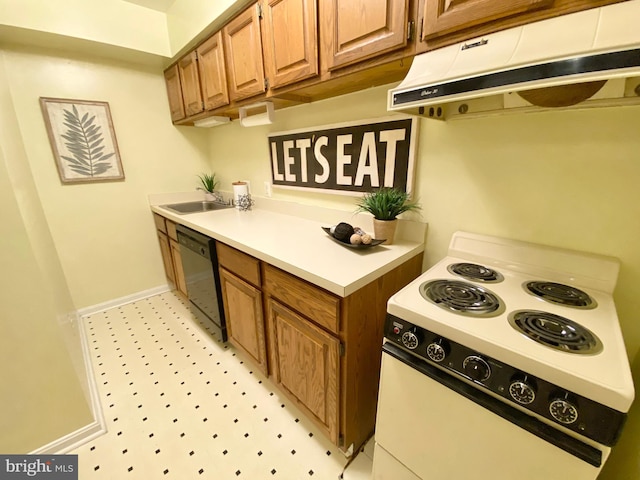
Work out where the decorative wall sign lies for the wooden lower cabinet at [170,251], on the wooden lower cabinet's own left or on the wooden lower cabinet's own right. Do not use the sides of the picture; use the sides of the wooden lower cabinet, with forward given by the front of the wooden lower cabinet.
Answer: on the wooden lower cabinet's own left

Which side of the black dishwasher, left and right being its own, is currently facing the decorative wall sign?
left

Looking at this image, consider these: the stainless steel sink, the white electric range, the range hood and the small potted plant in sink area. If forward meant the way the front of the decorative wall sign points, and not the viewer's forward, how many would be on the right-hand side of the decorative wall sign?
2

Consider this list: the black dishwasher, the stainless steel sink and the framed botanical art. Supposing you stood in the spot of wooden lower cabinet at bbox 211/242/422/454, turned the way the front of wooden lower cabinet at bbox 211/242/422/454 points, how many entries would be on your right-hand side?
3

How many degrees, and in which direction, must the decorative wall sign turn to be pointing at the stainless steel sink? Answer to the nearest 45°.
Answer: approximately 90° to its right

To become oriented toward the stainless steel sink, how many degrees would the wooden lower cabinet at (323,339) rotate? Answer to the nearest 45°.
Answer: approximately 90° to its right

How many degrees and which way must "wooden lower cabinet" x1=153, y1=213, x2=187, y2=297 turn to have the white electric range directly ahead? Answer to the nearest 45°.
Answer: approximately 45° to its left

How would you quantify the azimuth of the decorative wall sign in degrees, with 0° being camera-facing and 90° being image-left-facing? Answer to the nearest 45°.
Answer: approximately 45°

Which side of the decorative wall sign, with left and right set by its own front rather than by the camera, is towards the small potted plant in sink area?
right
